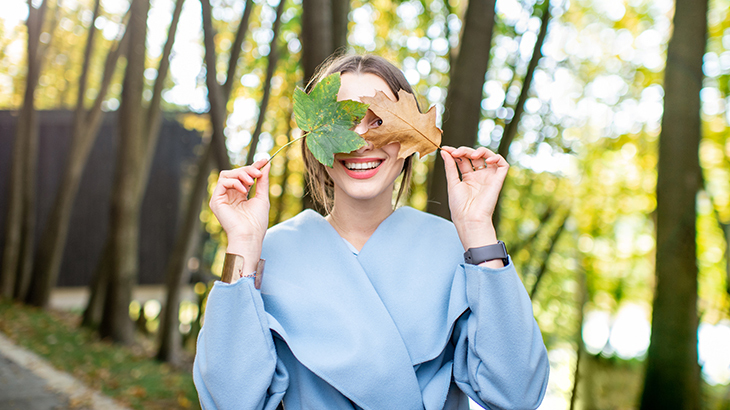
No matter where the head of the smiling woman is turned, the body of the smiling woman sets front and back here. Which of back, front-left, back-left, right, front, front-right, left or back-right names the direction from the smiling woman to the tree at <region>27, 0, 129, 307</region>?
back-right

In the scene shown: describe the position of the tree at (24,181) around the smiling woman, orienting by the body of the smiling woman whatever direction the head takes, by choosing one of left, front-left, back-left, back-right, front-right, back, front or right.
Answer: back-right

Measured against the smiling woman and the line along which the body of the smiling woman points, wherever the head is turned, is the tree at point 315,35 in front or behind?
behind

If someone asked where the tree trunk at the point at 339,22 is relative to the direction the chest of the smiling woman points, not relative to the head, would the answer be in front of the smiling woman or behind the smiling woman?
behind

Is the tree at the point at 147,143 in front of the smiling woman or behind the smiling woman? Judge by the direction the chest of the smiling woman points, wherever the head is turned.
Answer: behind

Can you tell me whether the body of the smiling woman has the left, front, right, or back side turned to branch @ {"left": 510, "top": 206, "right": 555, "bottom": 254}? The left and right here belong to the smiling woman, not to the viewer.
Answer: back

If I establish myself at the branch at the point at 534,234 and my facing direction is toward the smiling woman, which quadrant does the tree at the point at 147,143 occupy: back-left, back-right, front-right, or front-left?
front-right

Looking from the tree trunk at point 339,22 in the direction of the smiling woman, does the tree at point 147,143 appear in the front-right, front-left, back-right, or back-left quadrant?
back-right

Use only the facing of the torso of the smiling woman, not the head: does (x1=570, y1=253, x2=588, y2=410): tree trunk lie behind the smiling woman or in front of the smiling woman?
behind

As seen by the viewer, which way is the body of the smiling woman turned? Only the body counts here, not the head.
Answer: toward the camera
